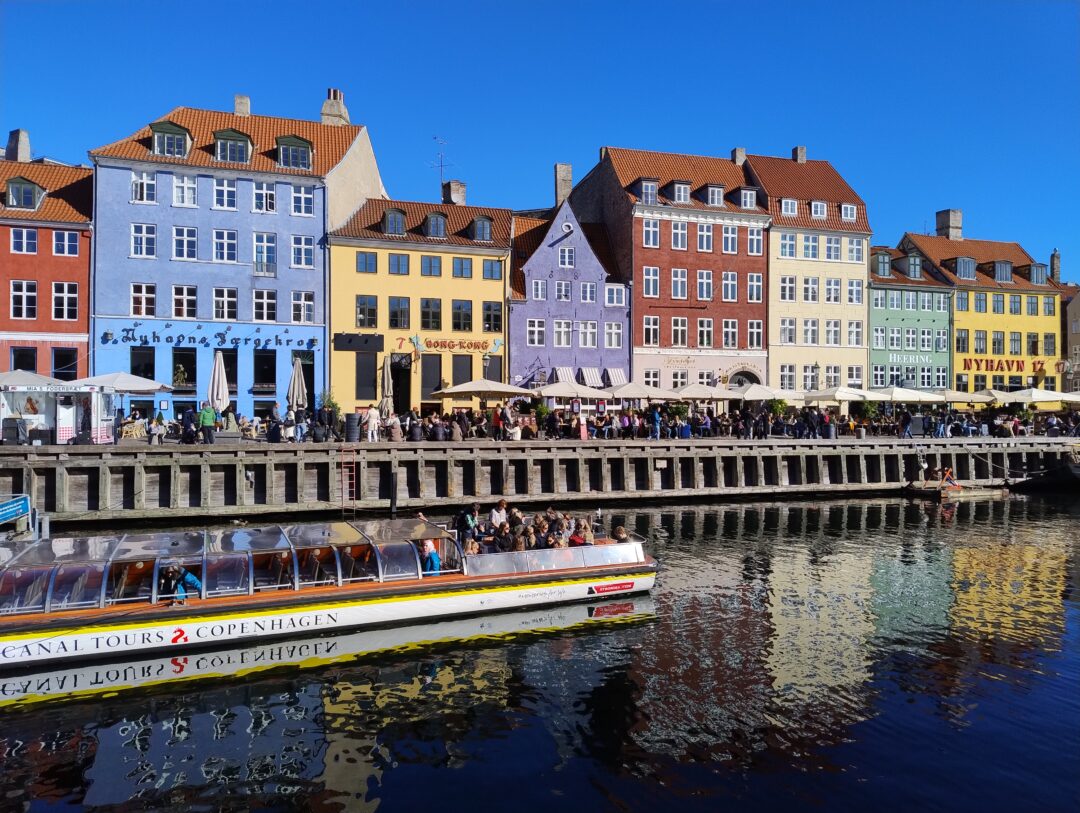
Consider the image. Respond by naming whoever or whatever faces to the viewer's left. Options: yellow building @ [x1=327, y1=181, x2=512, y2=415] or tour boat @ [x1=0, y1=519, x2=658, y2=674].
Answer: the tour boat

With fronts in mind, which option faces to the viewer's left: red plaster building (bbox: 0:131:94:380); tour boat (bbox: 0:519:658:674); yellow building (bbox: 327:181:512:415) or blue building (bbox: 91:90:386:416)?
the tour boat

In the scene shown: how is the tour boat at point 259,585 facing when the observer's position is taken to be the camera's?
facing to the left of the viewer

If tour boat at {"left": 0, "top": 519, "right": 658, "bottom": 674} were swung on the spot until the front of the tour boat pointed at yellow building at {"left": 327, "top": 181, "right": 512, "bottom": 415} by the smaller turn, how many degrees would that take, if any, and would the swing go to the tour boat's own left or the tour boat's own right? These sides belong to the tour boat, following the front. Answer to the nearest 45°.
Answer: approximately 90° to the tour boat's own left

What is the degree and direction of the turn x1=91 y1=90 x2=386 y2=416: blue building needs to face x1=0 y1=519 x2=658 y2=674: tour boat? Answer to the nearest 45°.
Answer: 0° — it already faces it

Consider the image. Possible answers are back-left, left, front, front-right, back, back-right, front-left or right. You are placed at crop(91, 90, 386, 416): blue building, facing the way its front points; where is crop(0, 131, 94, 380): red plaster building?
right

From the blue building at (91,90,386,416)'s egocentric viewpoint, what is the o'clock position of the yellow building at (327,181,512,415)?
The yellow building is roughly at 9 o'clock from the blue building.

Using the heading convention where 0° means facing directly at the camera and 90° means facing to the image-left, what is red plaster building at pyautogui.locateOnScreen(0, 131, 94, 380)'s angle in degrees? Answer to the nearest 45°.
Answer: approximately 0°

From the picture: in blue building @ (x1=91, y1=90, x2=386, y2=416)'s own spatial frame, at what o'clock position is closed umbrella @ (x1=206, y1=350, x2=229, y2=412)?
The closed umbrella is roughly at 12 o'clock from the blue building.
